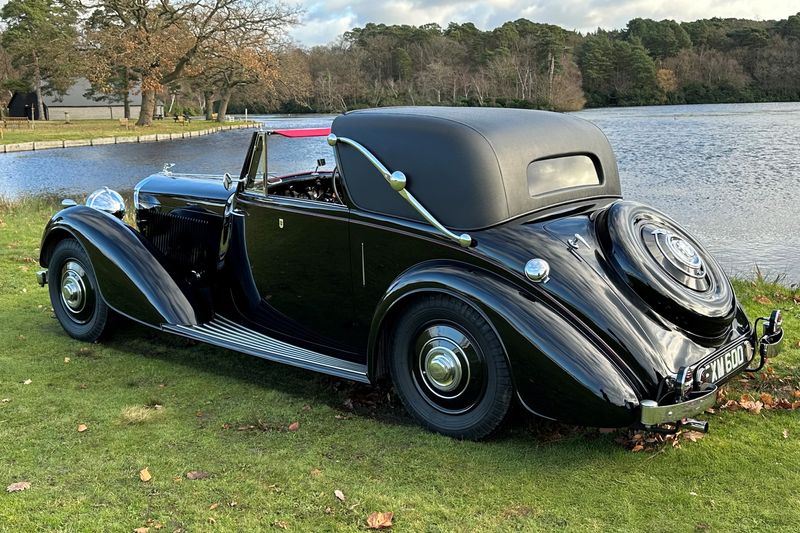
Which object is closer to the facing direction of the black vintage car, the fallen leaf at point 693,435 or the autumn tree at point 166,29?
the autumn tree

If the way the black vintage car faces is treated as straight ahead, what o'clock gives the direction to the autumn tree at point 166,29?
The autumn tree is roughly at 1 o'clock from the black vintage car.

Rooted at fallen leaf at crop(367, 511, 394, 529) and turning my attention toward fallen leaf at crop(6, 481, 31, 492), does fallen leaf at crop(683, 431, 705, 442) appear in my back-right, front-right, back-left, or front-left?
back-right

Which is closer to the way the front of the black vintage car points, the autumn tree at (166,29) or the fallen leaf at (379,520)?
the autumn tree

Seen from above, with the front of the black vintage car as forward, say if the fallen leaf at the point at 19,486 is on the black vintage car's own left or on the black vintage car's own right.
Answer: on the black vintage car's own left

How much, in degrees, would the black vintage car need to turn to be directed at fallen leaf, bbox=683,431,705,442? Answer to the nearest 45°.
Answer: approximately 135° to its right

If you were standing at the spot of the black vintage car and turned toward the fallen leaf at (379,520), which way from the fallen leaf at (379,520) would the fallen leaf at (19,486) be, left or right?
right

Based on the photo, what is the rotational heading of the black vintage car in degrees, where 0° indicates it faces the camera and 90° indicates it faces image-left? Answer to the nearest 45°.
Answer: approximately 135°
